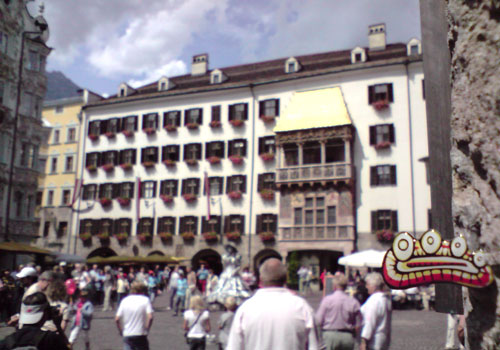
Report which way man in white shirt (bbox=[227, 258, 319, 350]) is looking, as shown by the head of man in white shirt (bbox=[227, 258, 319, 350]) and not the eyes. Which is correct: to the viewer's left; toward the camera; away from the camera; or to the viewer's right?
away from the camera

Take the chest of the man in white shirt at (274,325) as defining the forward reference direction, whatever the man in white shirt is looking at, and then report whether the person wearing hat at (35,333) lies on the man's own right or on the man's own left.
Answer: on the man's own left

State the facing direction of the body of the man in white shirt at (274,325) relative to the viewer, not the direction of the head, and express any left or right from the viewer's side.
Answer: facing away from the viewer

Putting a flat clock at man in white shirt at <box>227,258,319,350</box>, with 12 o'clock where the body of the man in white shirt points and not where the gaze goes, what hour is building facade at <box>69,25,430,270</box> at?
The building facade is roughly at 12 o'clock from the man in white shirt.

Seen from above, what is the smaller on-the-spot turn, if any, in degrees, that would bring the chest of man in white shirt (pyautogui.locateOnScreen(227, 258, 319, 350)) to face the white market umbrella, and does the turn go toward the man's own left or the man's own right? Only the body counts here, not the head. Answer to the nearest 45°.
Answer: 0° — they already face it
